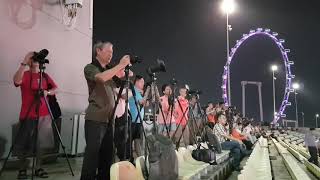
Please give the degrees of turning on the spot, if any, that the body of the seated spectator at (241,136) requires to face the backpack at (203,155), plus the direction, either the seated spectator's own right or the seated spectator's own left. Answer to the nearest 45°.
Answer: approximately 90° to the seated spectator's own right

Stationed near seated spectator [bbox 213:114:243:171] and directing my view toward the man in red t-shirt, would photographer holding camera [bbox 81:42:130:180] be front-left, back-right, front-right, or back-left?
front-left

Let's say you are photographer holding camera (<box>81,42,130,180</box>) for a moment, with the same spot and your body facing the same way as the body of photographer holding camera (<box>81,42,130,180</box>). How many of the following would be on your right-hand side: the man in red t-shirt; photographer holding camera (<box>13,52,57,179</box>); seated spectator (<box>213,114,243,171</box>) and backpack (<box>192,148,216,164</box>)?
0

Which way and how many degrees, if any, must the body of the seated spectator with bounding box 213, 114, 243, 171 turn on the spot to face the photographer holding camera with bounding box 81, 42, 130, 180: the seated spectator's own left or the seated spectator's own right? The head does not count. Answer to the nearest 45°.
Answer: approximately 90° to the seated spectator's own right

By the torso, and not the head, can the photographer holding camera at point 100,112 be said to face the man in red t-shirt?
no

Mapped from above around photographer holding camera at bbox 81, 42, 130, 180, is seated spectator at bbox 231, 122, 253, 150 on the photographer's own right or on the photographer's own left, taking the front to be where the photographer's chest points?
on the photographer's own left

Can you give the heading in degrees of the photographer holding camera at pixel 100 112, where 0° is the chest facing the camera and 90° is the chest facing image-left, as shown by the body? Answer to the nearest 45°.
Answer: approximately 270°

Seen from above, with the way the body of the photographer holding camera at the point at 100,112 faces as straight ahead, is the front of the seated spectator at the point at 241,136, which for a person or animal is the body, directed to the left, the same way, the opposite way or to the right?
the same way

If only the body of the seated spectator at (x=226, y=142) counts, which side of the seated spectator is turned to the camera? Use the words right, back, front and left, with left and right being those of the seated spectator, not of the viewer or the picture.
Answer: right

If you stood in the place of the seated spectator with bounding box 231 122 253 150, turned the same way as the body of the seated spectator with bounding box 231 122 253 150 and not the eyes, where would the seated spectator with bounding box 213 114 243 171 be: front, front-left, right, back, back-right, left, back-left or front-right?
right

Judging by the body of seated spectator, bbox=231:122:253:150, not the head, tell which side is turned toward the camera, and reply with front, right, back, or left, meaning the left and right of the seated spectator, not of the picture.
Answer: right

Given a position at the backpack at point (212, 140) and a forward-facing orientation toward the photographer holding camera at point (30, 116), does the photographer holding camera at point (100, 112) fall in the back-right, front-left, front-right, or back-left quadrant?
front-left

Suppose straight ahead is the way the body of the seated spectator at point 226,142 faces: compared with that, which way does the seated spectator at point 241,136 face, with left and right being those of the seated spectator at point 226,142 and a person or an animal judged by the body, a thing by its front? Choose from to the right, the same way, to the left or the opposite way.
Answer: the same way
